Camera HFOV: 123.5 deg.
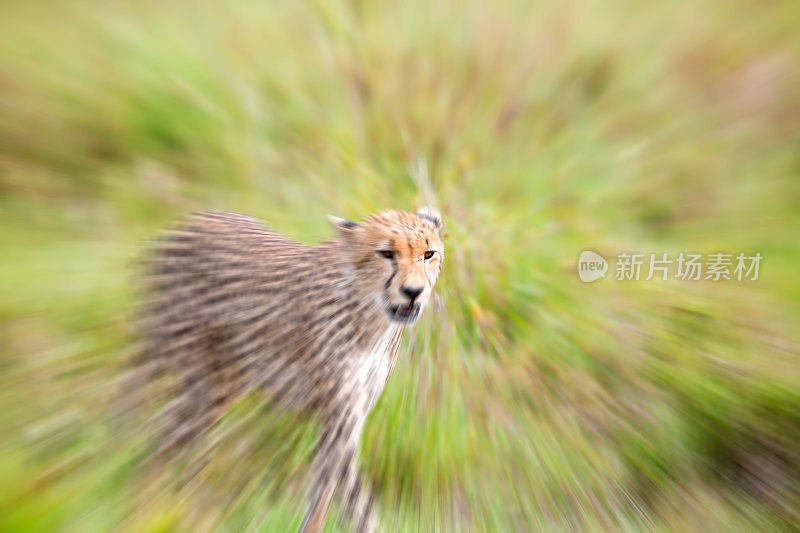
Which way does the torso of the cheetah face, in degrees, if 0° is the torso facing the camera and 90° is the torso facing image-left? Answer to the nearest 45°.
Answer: approximately 315°
